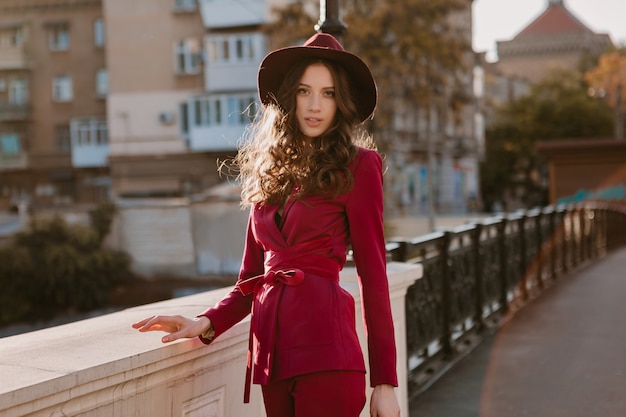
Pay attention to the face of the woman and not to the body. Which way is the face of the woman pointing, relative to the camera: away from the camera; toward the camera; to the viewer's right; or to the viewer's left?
toward the camera

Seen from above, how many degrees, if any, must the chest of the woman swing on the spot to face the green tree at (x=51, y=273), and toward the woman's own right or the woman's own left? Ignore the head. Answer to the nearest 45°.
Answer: approximately 135° to the woman's own right

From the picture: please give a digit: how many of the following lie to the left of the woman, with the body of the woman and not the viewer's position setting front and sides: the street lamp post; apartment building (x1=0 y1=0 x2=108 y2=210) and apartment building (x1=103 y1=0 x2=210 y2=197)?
0

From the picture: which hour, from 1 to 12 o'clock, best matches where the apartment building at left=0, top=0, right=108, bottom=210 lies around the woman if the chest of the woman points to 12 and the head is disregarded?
The apartment building is roughly at 4 o'clock from the woman.

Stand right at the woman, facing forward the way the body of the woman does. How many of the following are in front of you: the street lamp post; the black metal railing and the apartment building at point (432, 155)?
0

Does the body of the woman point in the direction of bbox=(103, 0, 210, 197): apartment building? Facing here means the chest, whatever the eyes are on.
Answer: no

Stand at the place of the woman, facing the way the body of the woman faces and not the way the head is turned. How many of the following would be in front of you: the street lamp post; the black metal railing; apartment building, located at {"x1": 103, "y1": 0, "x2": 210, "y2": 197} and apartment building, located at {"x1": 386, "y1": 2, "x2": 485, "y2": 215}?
0

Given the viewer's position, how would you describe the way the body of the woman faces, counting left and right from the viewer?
facing the viewer and to the left of the viewer

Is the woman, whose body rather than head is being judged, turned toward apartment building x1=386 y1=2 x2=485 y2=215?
no

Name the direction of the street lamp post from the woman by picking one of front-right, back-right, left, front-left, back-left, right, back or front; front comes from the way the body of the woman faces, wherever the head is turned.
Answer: back-right
